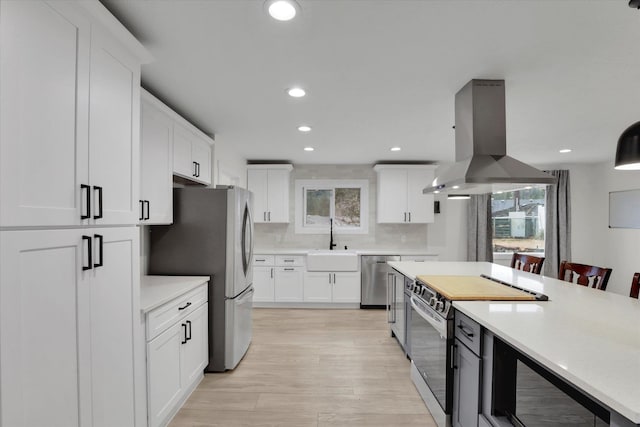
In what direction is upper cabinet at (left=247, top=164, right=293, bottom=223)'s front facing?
toward the camera

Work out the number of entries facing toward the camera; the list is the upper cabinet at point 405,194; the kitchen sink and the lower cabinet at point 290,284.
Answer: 3

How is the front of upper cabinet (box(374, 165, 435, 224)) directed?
toward the camera

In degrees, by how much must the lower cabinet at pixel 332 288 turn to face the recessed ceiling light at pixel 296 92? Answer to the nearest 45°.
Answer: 0° — it already faces it

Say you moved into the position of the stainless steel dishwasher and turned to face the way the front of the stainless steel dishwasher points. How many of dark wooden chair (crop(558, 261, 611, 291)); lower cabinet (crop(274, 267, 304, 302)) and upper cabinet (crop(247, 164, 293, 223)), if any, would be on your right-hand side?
2

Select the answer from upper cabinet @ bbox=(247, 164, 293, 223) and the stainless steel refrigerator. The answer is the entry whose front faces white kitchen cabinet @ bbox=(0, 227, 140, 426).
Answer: the upper cabinet

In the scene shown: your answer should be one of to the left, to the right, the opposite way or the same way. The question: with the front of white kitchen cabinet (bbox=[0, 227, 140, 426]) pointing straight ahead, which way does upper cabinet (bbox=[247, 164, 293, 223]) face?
to the right

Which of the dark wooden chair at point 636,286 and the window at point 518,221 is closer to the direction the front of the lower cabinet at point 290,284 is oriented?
the dark wooden chair

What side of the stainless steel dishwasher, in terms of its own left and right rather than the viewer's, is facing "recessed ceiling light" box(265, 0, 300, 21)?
front

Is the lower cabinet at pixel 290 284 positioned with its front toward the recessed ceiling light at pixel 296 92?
yes

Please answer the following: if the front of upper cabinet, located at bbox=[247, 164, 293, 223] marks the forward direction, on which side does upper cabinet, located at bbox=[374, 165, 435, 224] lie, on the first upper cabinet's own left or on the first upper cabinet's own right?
on the first upper cabinet's own left

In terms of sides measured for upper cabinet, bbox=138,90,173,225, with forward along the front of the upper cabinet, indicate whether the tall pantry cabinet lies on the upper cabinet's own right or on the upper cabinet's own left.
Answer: on the upper cabinet's own right

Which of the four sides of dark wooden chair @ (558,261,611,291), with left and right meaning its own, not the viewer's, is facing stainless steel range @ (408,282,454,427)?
front

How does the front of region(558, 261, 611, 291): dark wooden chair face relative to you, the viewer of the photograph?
facing the viewer and to the left of the viewer
